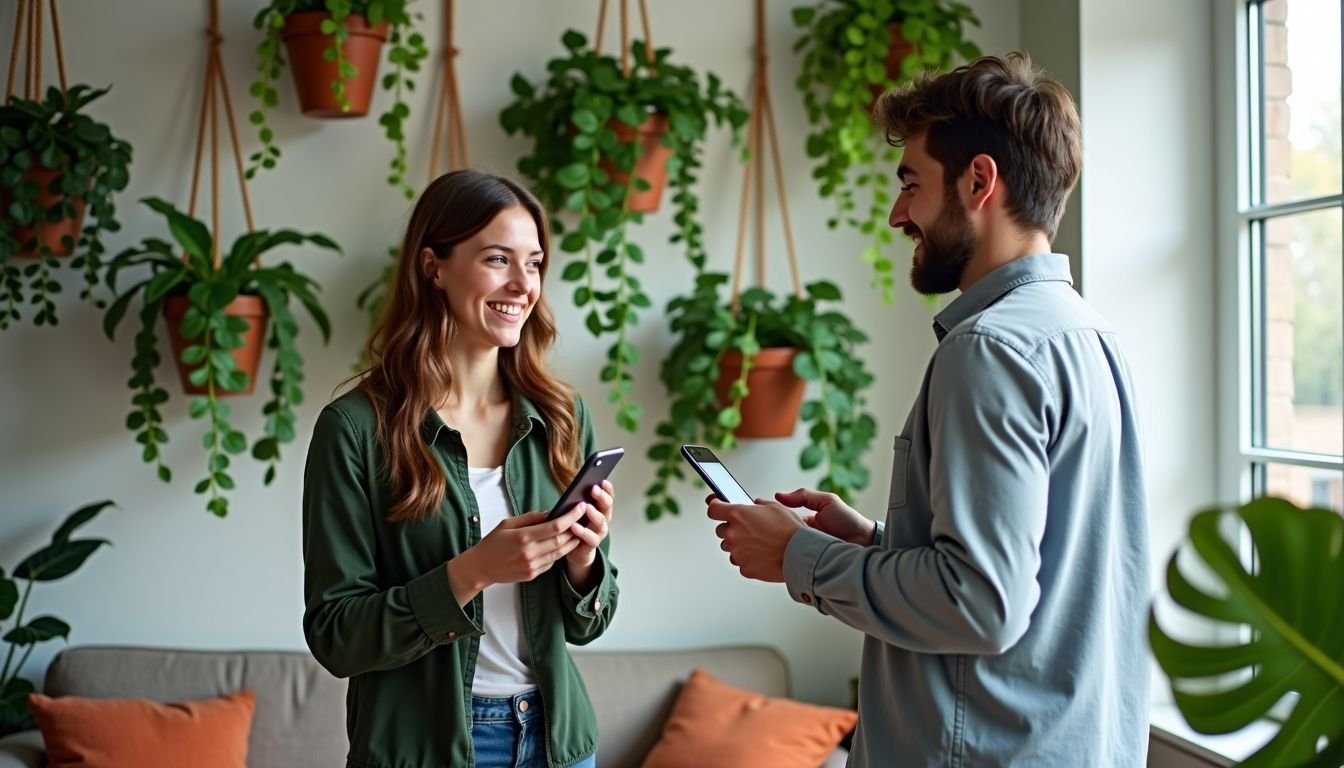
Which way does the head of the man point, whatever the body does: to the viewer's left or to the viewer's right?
to the viewer's left

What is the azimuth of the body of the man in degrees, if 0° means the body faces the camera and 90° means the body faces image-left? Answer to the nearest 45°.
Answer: approximately 90°

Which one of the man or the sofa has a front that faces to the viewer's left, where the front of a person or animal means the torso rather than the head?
the man

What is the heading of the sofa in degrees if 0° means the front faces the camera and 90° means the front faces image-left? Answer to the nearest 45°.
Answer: approximately 0°

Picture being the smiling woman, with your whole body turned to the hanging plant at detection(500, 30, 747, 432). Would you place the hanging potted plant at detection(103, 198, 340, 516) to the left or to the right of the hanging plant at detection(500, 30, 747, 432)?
left

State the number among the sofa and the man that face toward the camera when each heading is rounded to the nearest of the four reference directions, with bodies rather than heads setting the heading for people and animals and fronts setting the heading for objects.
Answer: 1

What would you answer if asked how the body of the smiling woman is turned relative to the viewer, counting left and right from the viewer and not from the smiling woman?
facing the viewer and to the right of the viewer

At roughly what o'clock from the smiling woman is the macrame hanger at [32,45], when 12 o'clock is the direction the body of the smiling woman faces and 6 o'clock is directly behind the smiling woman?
The macrame hanger is roughly at 6 o'clock from the smiling woman.

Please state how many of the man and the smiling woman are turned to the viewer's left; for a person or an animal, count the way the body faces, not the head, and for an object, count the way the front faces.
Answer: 1

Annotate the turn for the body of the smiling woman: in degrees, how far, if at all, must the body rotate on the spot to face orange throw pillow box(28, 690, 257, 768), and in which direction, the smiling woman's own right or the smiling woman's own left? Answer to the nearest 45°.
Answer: approximately 180°

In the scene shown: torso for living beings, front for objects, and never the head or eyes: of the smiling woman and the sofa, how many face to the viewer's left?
0

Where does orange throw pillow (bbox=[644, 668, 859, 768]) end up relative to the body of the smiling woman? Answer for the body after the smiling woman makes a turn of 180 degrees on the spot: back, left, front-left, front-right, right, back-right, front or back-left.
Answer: right

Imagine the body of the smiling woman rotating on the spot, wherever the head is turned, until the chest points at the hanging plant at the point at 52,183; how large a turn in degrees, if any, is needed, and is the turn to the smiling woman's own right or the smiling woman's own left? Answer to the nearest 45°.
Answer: approximately 180°
